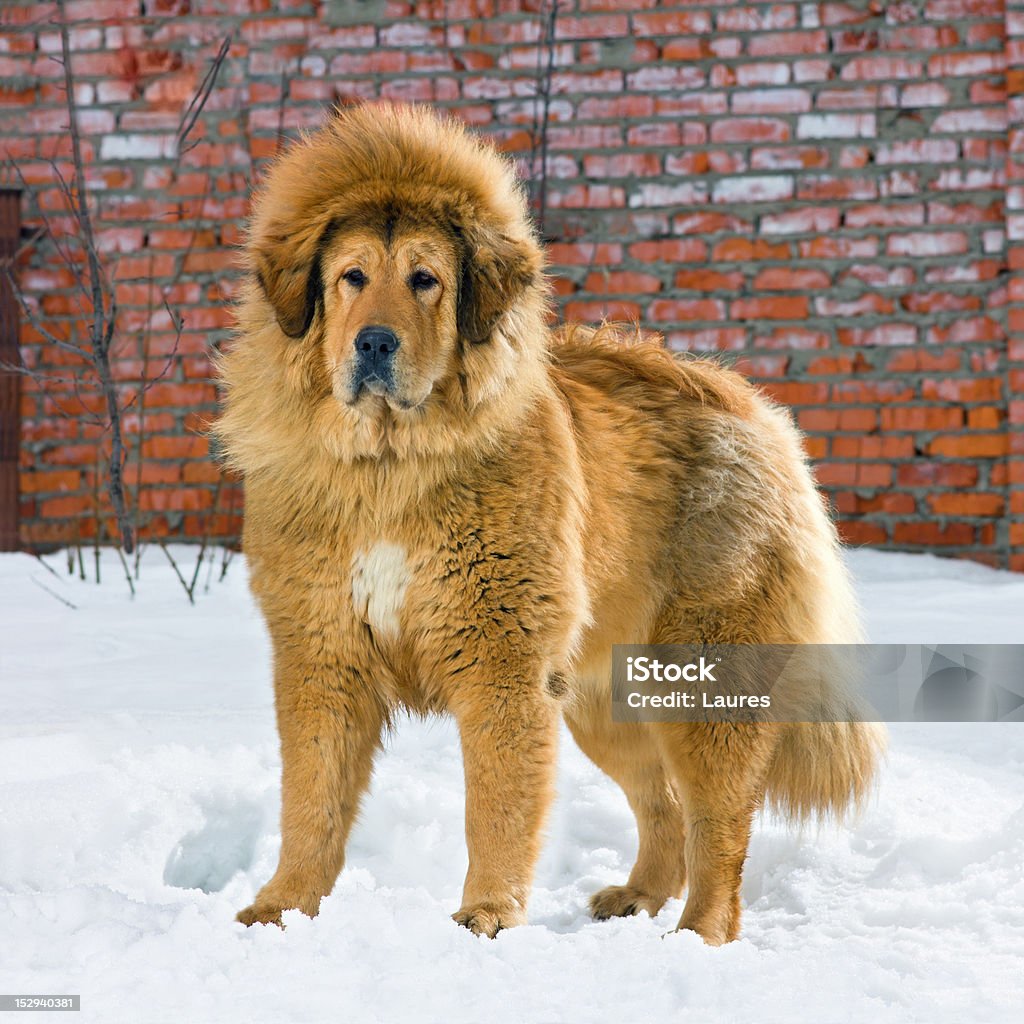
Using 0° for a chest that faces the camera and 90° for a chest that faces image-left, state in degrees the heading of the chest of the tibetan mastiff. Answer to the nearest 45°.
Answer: approximately 45°

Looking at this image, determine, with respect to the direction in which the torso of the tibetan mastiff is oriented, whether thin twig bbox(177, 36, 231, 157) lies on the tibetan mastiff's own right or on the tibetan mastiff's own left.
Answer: on the tibetan mastiff's own right

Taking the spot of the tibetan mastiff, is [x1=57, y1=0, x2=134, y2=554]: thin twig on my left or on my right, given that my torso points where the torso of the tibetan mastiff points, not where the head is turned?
on my right
